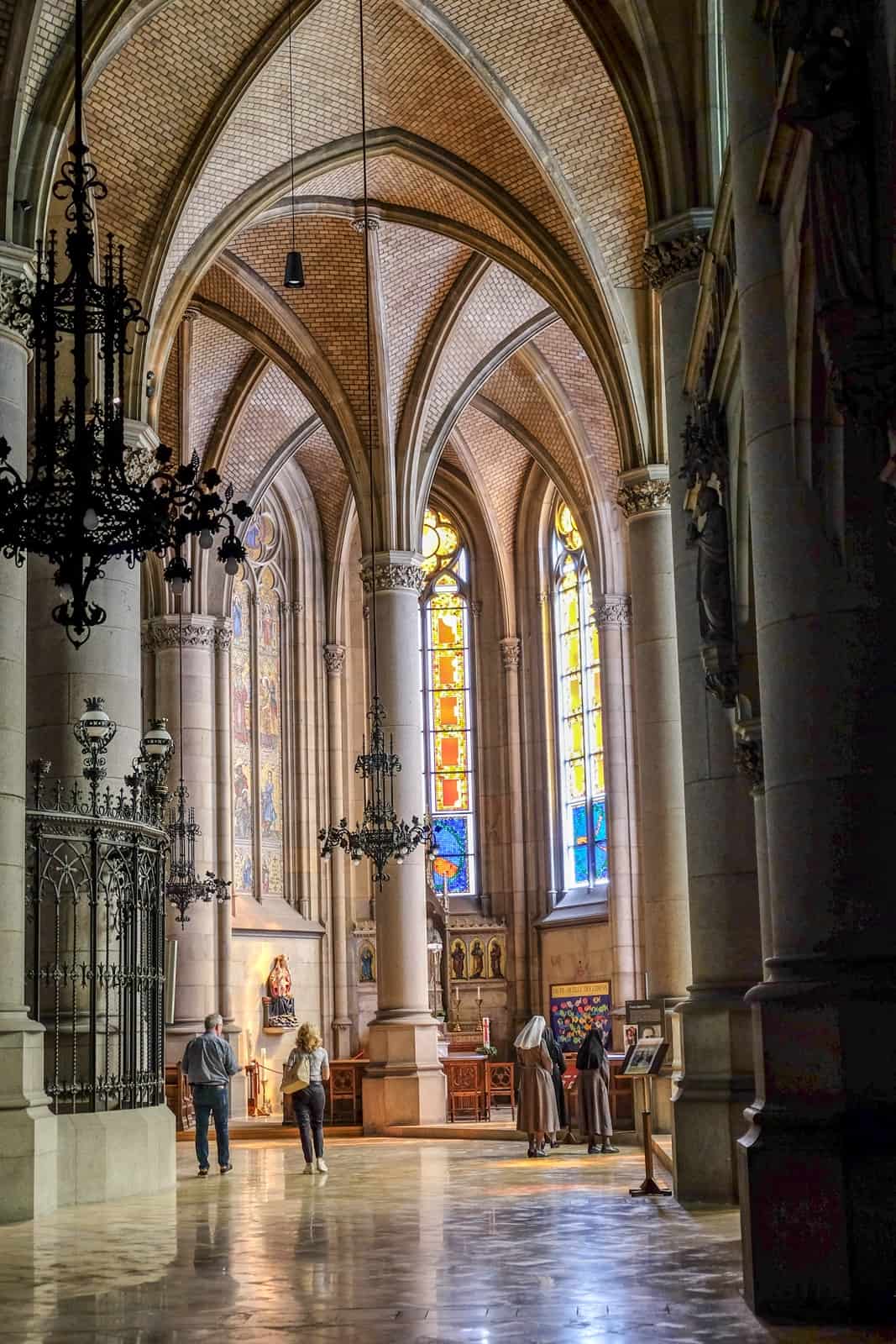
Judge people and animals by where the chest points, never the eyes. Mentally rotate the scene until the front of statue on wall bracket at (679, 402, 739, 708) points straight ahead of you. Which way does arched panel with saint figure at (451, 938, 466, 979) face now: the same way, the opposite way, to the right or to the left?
to the left

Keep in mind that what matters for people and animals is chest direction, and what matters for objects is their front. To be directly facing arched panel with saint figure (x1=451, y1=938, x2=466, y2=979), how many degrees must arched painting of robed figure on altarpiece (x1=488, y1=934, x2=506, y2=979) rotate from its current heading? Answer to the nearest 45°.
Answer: approximately 90° to its right

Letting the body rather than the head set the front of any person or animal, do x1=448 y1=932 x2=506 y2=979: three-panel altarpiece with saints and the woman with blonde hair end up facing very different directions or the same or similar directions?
very different directions

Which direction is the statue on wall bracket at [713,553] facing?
to the viewer's left

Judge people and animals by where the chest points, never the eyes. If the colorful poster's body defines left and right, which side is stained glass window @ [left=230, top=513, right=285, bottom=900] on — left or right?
on its right

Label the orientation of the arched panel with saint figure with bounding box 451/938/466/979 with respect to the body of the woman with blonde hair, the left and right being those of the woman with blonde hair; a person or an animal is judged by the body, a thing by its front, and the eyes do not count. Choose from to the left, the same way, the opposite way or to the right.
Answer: the opposite way

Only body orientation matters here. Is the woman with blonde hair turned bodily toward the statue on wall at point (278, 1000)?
yes

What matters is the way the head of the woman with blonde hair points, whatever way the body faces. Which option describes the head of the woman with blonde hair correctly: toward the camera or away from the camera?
away from the camera

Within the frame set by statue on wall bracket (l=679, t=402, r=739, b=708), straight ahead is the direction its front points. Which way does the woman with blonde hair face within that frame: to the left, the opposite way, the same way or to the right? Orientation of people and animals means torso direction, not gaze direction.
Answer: to the right

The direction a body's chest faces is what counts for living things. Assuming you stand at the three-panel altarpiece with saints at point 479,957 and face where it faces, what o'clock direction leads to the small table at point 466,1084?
The small table is roughly at 12 o'clock from the three-panel altarpiece with saints.

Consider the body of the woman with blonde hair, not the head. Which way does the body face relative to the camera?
away from the camera
